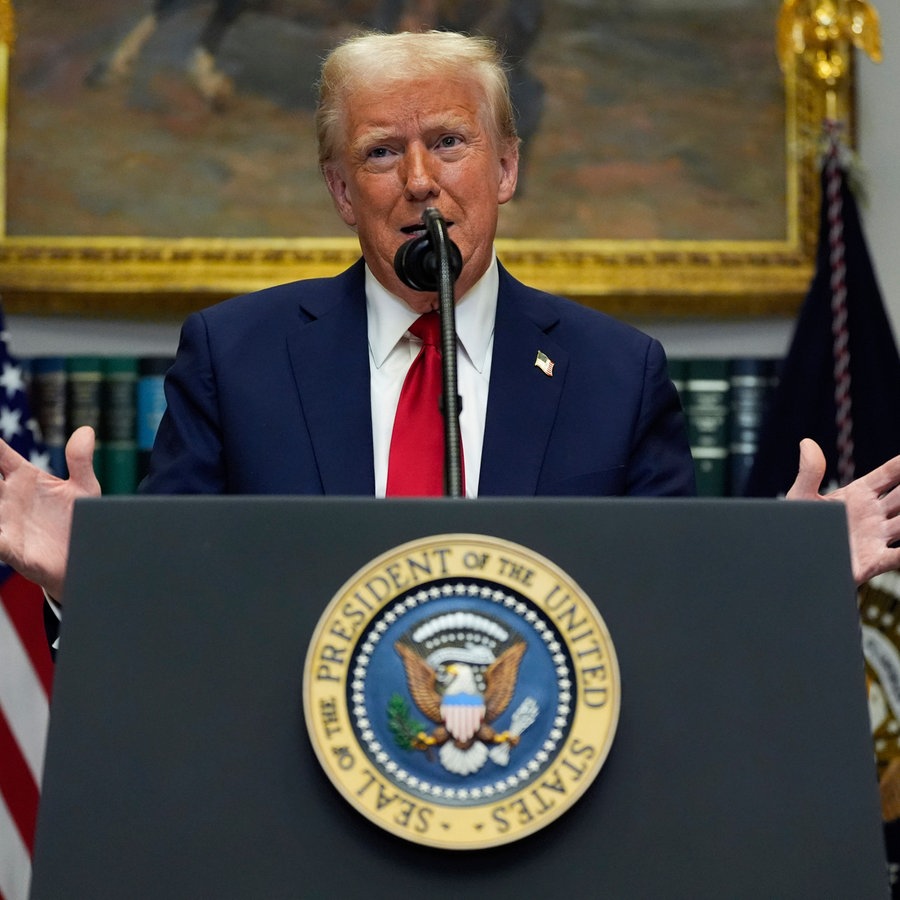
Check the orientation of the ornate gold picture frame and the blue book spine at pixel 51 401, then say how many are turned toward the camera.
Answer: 2

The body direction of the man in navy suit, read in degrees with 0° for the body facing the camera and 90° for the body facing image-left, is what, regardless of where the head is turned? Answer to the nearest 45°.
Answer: approximately 0°

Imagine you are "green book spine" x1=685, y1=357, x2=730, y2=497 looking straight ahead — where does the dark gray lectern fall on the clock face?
The dark gray lectern is roughly at 12 o'clock from the green book spine.

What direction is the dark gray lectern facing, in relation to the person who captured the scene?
facing the viewer

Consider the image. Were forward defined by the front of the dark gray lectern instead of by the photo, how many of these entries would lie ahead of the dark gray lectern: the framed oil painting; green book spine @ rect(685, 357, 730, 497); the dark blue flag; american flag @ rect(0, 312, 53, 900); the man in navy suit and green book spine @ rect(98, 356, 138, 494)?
0

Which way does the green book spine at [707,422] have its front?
toward the camera

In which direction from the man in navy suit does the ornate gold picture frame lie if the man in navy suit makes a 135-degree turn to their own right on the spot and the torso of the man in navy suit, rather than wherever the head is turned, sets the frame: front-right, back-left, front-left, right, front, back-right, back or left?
front-right

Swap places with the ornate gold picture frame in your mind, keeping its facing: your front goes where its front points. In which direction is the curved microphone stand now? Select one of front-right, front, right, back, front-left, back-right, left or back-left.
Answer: front

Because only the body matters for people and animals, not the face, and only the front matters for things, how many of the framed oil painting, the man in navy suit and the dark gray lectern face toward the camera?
3

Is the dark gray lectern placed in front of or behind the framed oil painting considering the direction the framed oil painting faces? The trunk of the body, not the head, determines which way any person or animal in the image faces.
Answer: in front

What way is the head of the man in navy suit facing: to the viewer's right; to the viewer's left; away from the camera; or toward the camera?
toward the camera

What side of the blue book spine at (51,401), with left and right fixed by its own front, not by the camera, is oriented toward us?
front

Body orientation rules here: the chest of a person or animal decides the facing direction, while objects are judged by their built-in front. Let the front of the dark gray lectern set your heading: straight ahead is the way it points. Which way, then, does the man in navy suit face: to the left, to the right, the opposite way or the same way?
the same way

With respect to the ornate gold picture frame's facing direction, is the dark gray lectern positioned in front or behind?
in front

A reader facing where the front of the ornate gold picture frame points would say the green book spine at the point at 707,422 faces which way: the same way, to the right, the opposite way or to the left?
the same way
